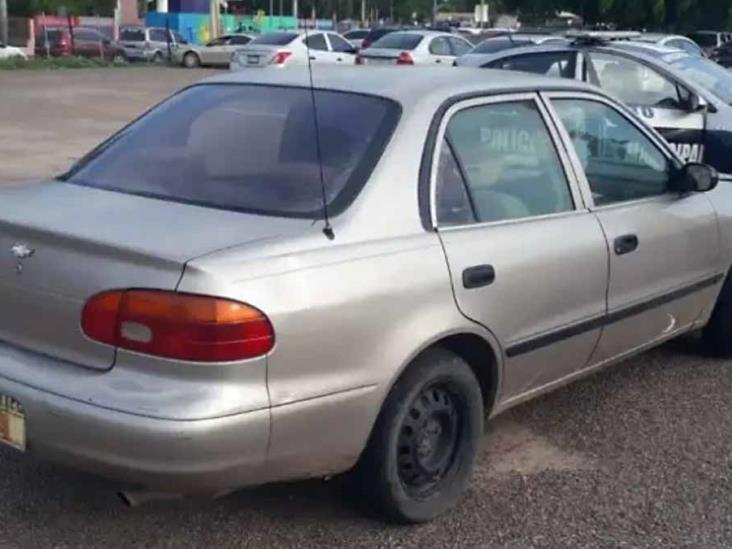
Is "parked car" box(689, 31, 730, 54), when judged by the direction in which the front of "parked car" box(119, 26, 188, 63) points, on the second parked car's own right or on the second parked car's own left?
on the second parked car's own right

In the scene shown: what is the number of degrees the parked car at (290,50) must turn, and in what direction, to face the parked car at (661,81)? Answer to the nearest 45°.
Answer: approximately 135° to its right

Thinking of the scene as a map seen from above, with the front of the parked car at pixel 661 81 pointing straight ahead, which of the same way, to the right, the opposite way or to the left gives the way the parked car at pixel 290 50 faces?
to the left

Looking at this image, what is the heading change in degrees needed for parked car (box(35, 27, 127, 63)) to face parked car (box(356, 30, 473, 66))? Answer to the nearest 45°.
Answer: approximately 135° to its right

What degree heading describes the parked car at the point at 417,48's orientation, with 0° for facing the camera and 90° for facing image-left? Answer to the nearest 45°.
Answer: approximately 225°

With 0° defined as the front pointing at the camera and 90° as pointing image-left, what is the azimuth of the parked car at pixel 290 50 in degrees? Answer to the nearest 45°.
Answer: approximately 225°

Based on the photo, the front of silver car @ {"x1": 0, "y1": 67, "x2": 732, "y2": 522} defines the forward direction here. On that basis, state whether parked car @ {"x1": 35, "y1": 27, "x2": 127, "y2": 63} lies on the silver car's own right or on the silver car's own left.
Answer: on the silver car's own left

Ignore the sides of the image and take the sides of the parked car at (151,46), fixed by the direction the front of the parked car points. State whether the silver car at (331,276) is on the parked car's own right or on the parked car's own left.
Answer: on the parked car's own right

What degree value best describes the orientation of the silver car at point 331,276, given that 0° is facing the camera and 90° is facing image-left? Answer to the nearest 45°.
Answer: approximately 225°

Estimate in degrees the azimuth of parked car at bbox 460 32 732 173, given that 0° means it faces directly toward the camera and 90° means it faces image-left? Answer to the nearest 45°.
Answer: approximately 315°

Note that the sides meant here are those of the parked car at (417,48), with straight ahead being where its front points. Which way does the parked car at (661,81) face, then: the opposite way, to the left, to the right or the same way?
to the right
